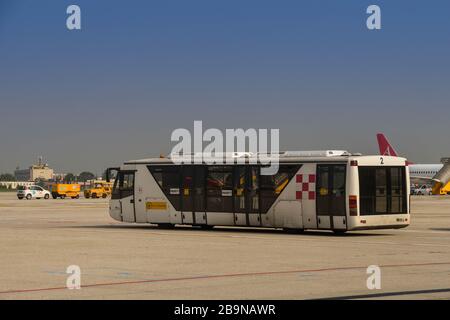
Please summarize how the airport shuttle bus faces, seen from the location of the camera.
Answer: facing away from the viewer and to the left of the viewer
